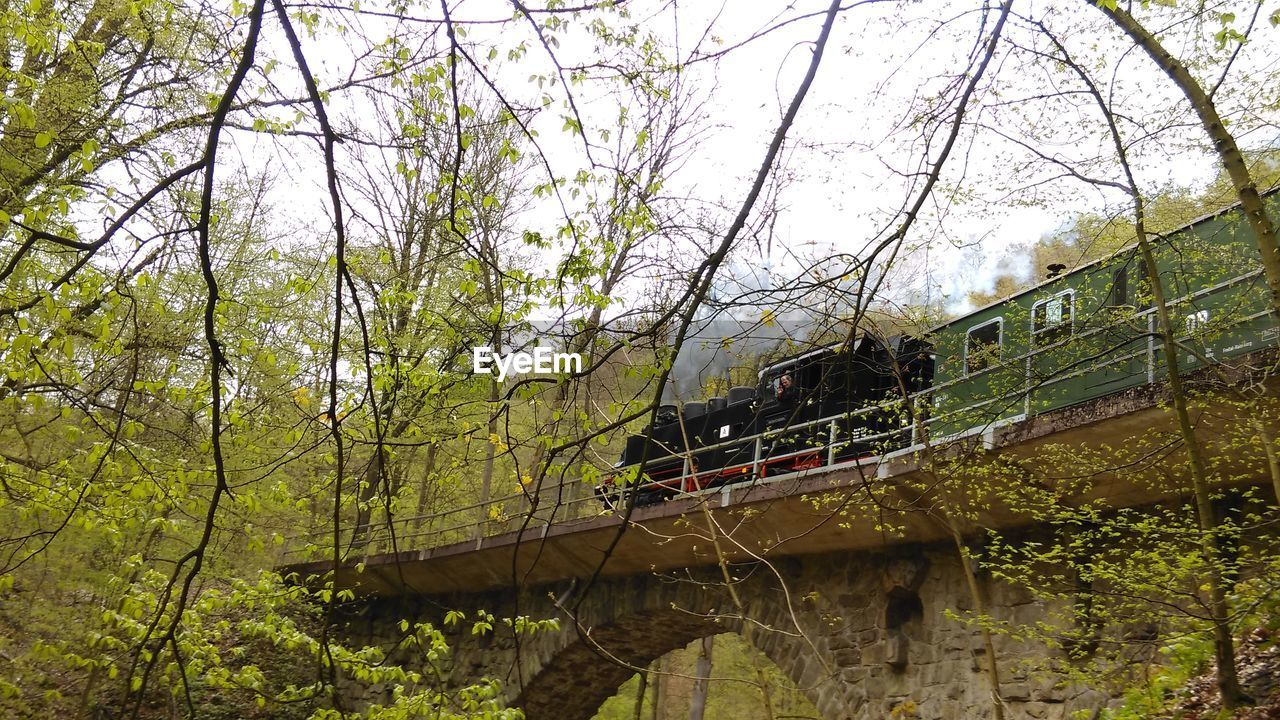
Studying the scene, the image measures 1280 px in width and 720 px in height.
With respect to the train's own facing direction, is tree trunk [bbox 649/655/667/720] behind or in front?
in front

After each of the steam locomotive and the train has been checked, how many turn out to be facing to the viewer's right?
0

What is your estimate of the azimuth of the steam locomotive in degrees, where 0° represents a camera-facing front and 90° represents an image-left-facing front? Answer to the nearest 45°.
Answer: approximately 135°

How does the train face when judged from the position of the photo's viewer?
facing away from the viewer and to the left of the viewer

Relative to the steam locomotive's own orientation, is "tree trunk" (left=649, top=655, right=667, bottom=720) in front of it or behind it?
in front
